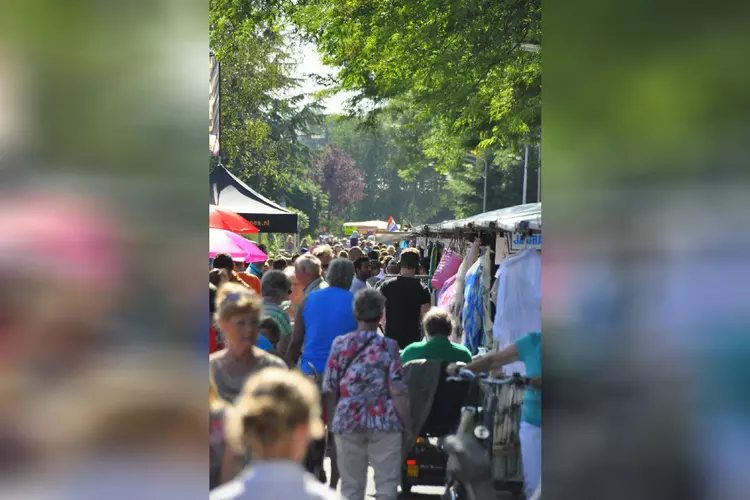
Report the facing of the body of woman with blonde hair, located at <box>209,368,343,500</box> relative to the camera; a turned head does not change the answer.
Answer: away from the camera

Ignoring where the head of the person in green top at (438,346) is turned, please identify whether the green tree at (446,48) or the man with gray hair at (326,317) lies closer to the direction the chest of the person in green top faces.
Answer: the green tree

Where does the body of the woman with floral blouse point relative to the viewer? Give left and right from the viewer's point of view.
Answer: facing away from the viewer

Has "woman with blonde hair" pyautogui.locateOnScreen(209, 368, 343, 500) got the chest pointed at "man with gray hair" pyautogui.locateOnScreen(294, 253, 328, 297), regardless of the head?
yes

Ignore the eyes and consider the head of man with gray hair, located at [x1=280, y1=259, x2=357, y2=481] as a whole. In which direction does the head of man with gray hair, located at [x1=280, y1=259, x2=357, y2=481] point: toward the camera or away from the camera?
away from the camera

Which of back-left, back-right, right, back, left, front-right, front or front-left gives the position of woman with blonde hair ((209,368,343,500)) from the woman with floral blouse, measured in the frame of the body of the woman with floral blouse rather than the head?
back

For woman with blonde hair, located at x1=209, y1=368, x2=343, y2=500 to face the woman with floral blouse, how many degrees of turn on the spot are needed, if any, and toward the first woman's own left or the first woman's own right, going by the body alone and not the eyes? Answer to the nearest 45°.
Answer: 0° — they already face them

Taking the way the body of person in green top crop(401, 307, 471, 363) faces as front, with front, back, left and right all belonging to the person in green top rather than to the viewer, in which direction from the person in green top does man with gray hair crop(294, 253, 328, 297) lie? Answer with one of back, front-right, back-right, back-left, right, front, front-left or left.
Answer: front-left

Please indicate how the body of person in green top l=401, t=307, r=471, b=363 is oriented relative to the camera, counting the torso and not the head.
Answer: away from the camera

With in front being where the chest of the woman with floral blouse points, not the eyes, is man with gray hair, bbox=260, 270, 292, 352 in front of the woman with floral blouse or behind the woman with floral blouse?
in front

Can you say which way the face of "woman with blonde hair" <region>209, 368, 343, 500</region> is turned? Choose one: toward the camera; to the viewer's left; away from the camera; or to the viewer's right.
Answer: away from the camera

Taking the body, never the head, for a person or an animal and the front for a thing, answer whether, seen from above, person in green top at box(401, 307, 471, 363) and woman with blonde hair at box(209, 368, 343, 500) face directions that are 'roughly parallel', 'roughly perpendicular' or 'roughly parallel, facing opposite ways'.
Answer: roughly parallel

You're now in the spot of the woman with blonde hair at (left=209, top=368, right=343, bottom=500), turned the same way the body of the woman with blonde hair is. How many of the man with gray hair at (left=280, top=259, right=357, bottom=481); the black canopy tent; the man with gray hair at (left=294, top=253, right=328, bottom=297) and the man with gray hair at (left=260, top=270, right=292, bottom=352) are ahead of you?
4

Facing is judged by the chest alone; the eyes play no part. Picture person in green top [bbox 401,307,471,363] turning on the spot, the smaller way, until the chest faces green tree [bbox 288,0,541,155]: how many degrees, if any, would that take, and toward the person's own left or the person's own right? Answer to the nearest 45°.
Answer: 0° — they already face it

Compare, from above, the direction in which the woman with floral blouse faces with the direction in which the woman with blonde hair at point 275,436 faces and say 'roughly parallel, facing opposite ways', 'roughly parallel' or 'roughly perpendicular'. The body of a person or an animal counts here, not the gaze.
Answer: roughly parallel

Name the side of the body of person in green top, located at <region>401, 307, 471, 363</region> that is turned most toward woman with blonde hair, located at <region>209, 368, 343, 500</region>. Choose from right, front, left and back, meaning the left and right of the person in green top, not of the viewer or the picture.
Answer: back
